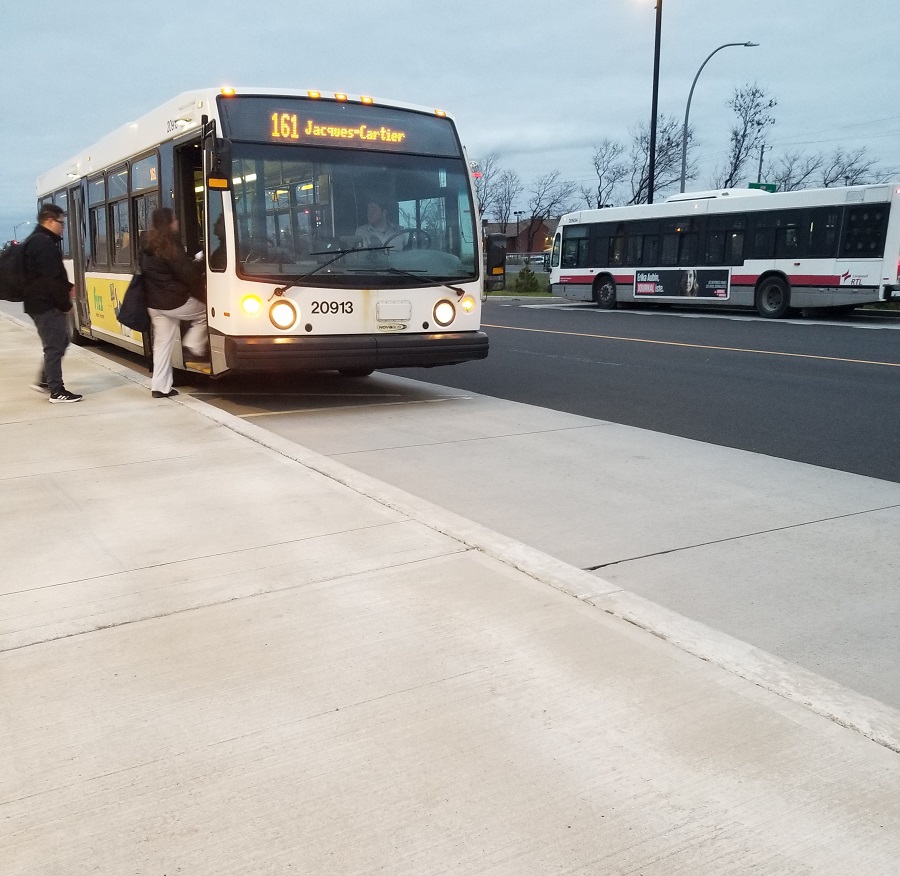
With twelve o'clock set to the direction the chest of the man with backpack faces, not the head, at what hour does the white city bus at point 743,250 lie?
The white city bus is roughly at 11 o'clock from the man with backpack.

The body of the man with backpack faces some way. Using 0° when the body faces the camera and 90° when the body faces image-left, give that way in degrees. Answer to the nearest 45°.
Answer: approximately 270°

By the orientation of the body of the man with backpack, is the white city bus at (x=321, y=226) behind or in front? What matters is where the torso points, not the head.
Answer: in front

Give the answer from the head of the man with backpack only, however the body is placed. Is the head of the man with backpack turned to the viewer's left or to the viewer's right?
to the viewer's right

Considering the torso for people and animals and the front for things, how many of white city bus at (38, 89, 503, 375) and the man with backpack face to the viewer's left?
0

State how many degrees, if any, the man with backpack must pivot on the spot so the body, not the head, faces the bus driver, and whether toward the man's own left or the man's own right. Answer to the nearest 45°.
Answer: approximately 45° to the man's own right

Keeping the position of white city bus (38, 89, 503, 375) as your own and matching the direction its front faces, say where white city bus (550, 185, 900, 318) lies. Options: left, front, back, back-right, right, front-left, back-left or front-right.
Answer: left

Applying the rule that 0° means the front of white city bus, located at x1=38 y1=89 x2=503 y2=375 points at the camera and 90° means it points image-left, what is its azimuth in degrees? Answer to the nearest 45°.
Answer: approximately 315°
